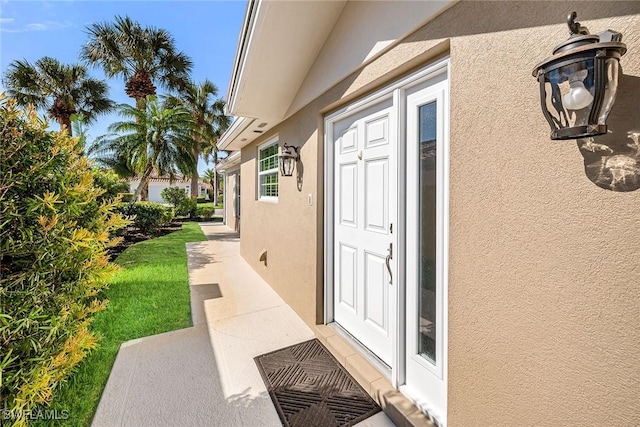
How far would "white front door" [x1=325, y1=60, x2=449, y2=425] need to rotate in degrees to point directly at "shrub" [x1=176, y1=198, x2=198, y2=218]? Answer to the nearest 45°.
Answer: approximately 90° to its right

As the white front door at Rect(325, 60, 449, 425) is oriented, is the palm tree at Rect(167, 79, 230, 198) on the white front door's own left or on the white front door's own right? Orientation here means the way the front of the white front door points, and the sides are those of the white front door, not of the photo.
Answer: on the white front door's own right

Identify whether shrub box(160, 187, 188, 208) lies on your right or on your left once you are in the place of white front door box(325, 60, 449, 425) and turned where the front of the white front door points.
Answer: on your right

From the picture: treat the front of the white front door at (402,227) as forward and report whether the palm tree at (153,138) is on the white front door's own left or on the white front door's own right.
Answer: on the white front door's own right

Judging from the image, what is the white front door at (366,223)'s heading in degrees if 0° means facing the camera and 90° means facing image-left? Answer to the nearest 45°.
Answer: approximately 45°

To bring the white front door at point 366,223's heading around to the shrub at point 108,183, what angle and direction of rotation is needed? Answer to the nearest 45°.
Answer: approximately 90° to its right

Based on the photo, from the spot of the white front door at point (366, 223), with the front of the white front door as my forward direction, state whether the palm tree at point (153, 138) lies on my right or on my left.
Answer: on my right

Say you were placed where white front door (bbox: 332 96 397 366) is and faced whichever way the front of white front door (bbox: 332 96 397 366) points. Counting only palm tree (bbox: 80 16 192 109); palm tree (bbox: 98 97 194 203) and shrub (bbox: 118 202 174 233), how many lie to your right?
3

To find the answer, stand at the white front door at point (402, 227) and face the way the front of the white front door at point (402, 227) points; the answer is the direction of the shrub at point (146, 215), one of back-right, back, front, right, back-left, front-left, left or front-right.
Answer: right

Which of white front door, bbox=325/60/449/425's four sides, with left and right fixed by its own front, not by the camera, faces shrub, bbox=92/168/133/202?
right

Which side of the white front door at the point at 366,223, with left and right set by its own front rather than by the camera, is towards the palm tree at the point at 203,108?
right
